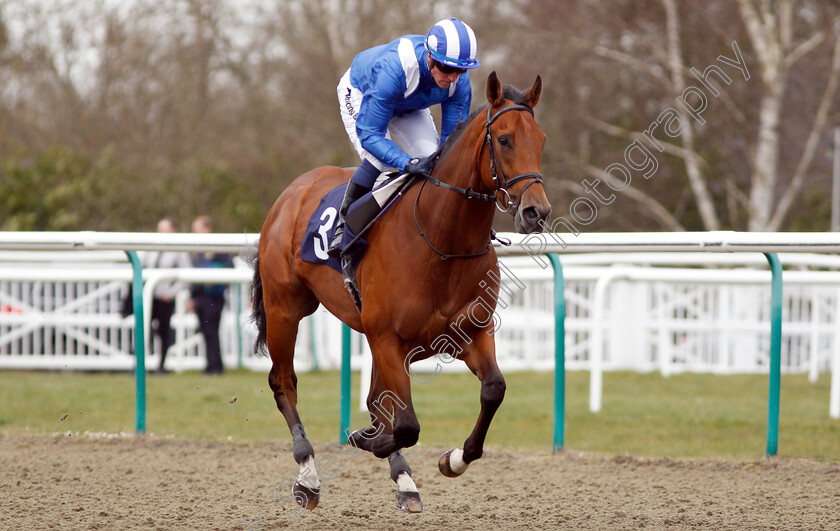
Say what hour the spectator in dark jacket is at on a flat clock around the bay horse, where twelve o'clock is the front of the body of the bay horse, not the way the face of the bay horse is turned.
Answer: The spectator in dark jacket is roughly at 7 o'clock from the bay horse.

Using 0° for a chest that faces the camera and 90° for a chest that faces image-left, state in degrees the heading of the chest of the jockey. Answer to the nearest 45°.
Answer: approximately 315°

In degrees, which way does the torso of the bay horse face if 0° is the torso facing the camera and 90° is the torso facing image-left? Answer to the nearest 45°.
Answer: approximately 315°
